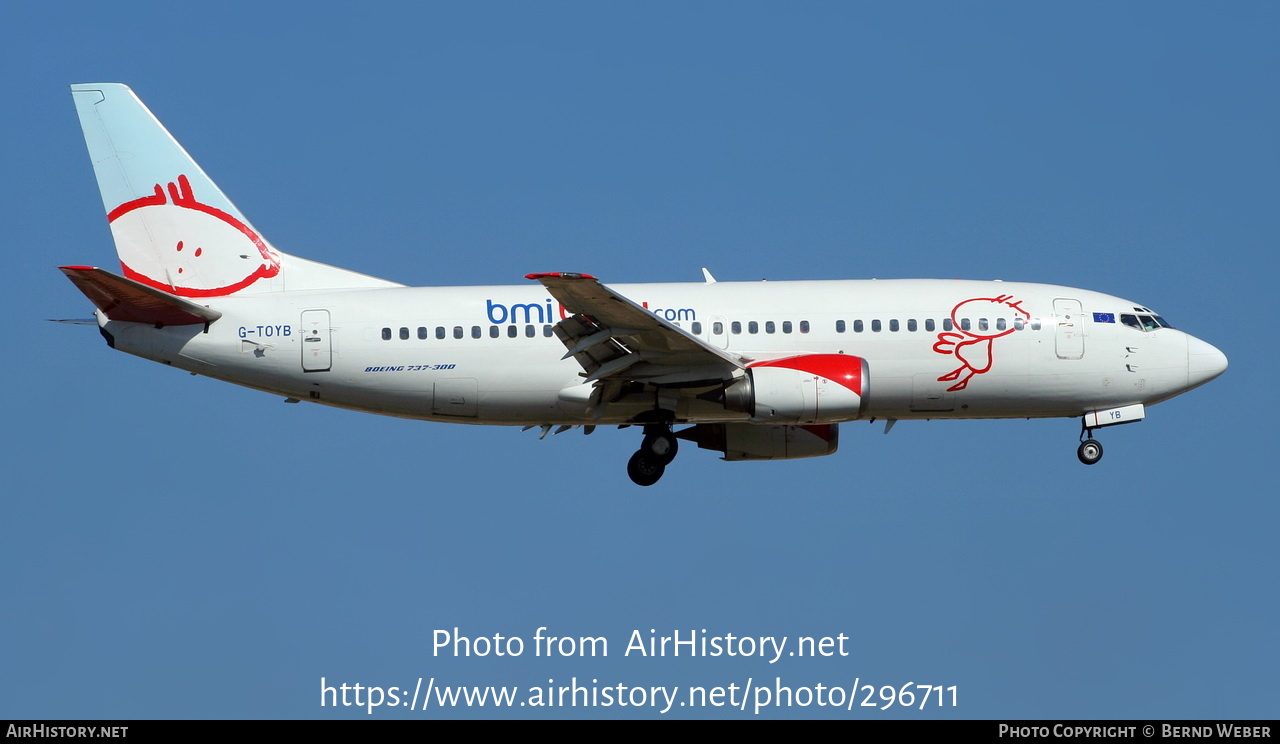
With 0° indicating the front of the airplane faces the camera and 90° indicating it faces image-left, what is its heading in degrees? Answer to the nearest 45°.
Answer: approximately 270°
